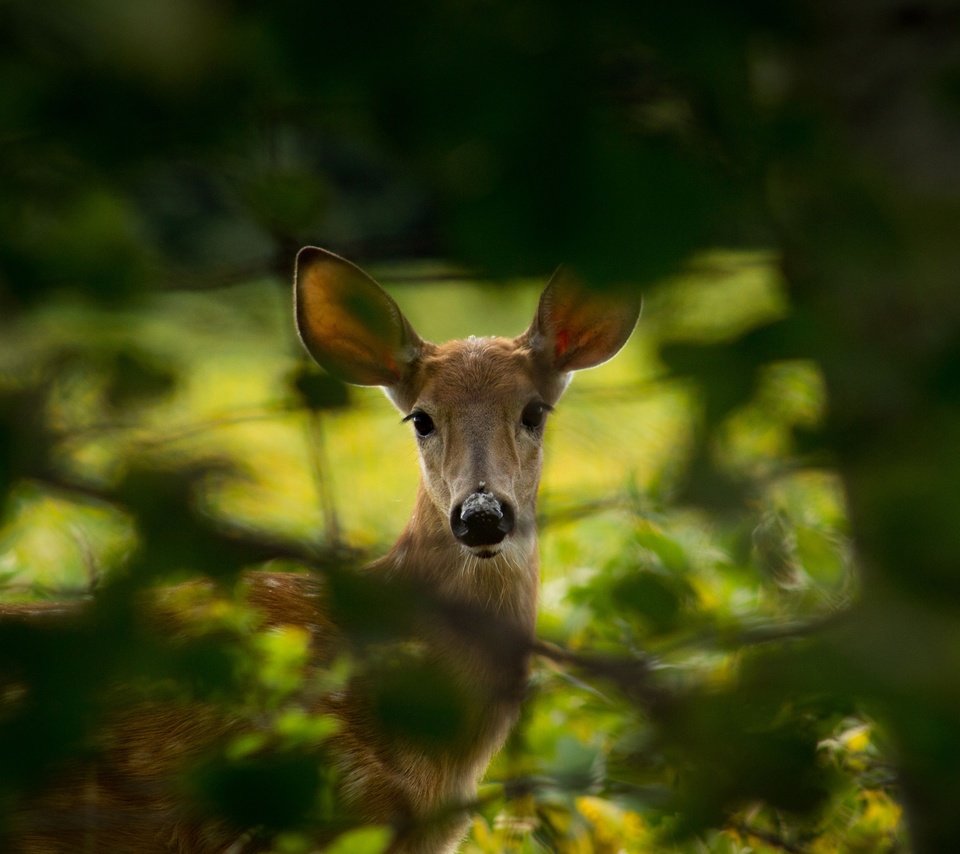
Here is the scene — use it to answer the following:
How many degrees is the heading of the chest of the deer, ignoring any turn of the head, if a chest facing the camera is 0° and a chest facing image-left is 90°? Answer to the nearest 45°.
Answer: approximately 315°
